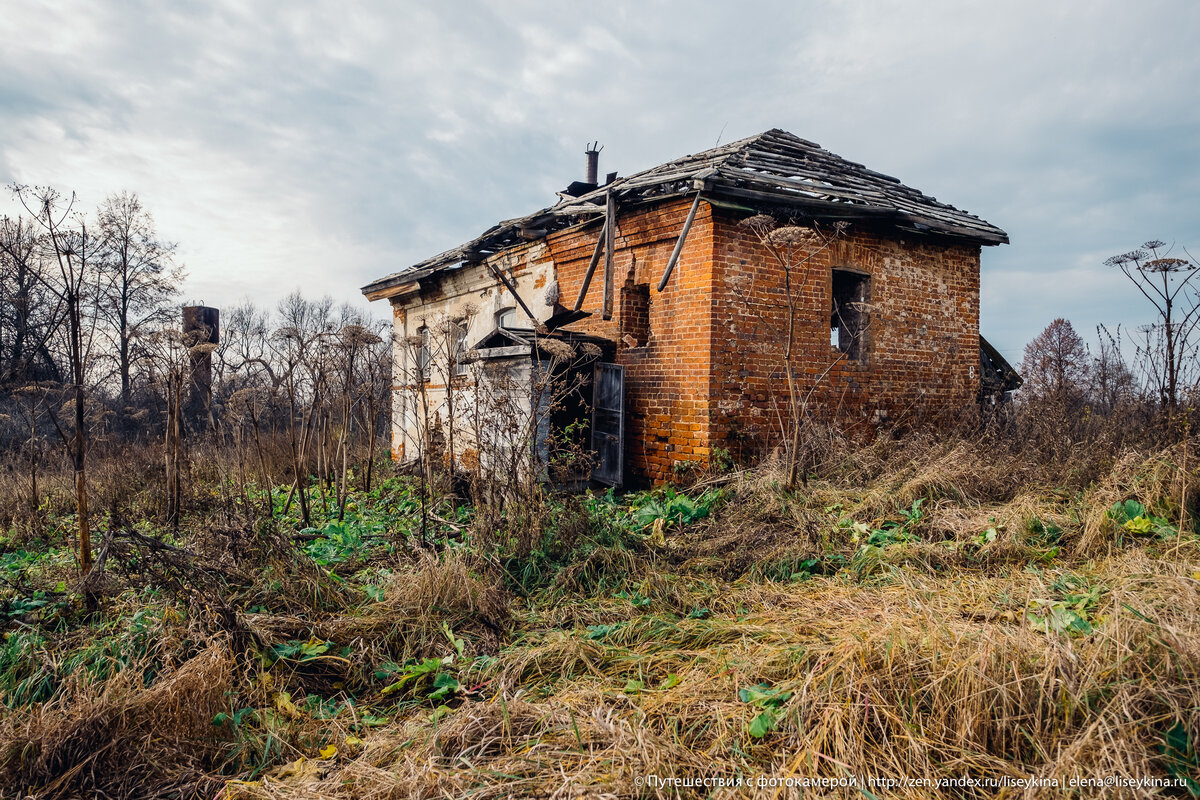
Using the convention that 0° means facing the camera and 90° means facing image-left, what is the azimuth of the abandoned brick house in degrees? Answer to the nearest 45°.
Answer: approximately 45°

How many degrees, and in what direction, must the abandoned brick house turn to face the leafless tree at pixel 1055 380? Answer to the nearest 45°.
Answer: approximately 180°
